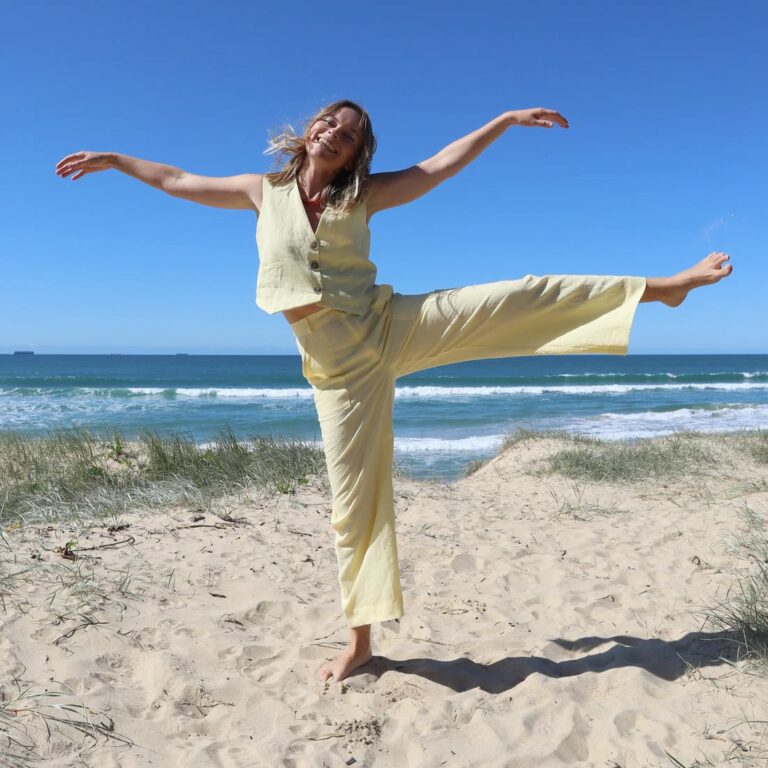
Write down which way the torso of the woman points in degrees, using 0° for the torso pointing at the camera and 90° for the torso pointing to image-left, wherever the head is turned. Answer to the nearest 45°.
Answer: approximately 0°
